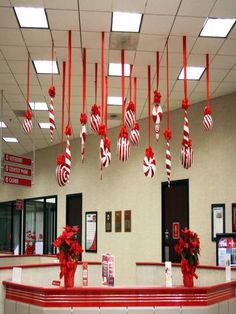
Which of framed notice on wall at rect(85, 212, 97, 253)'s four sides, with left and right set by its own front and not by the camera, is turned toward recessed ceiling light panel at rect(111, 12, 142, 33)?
front

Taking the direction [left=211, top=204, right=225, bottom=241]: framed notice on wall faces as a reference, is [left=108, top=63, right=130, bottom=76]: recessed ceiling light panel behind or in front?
in front

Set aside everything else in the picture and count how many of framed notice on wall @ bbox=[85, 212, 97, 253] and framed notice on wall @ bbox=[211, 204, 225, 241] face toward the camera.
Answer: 2

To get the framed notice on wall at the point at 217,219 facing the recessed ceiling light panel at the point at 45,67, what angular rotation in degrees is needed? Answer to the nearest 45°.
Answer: approximately 45° to its right

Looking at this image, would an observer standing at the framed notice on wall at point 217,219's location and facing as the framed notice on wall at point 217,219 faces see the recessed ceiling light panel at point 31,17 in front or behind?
in front

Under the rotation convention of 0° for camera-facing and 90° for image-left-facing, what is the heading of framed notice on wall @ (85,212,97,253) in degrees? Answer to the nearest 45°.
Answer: approximately 0°

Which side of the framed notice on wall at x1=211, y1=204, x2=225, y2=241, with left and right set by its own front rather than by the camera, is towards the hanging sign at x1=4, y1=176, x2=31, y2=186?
right

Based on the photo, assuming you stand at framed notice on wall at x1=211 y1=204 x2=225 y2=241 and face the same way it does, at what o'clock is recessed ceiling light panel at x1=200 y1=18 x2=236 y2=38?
The recessed ceiling light panel is roughly at 12 o'clock from the framed notice on wall.
